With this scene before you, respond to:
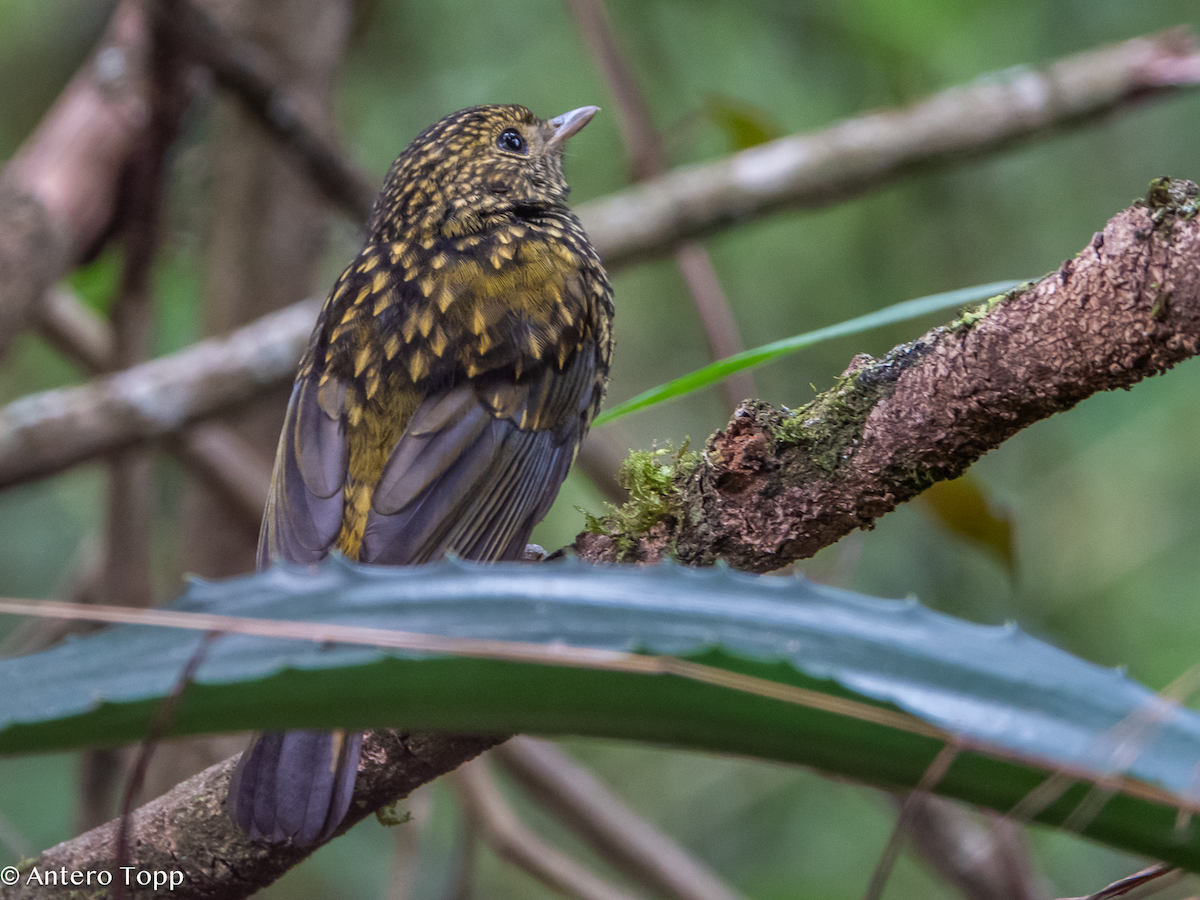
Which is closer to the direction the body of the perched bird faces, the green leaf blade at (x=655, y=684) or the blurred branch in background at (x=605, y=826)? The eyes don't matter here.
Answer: the blurred branch in background

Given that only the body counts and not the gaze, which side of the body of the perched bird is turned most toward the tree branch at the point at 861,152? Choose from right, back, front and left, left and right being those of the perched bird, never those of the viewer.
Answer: front

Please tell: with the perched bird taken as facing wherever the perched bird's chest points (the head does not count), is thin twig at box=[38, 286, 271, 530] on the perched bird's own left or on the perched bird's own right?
on the perched bird's own left

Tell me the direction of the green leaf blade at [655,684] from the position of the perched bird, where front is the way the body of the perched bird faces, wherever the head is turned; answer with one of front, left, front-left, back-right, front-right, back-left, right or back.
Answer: back-right

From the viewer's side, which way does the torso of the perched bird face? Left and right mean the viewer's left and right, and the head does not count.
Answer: facing away from the viewer and to the right of the viewer

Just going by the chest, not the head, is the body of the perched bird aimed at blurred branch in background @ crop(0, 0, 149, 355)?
no

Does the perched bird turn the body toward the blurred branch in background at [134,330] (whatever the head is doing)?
no

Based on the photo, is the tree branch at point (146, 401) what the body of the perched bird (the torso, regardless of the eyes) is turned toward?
no

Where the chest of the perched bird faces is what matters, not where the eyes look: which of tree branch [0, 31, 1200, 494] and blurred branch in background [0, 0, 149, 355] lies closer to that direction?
the tree branch

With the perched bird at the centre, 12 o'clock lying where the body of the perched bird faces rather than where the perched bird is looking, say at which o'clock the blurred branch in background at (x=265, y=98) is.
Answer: The blurred branch in background is roughly at 10 o'clock from the perched bird.
